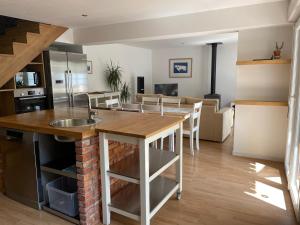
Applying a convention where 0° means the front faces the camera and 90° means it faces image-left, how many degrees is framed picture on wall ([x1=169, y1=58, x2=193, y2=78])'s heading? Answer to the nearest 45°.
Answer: approximately 0°

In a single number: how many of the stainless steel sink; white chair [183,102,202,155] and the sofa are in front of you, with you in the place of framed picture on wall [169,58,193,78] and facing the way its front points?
3

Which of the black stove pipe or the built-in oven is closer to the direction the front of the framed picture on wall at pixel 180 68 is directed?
the built-in oven

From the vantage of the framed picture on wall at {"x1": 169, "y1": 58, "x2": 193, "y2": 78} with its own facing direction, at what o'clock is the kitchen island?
The kitchen island is roughly at 12 o'clock from the framed picture on wall.

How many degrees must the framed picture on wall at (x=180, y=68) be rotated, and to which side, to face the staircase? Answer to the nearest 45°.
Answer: approximately 45° to its right

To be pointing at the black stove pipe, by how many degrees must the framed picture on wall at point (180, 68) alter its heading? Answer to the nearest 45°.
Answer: approximately 45° to its left

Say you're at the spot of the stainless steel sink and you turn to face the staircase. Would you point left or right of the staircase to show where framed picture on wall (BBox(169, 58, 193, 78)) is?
right

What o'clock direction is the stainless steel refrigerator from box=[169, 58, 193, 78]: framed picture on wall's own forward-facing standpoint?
The stainless steel refrigerator is roughly at 1 o'clock from the framed picture on wall.

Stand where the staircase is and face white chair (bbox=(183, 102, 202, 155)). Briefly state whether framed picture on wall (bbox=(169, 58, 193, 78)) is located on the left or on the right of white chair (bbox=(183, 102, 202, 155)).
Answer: left

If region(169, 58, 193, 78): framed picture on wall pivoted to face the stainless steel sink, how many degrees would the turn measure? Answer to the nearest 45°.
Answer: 0° — it already faces it
